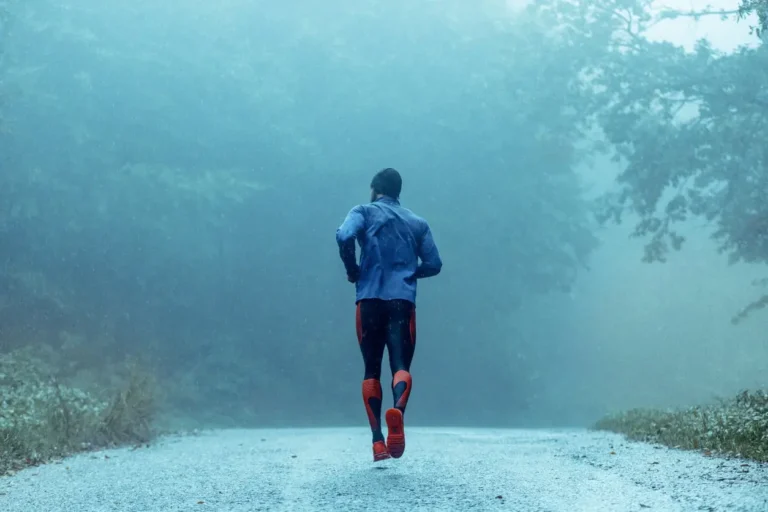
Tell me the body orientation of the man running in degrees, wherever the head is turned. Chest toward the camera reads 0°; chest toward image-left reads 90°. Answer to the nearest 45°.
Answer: approximately 180°

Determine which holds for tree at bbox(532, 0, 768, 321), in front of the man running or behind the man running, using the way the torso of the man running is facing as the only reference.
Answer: in front
